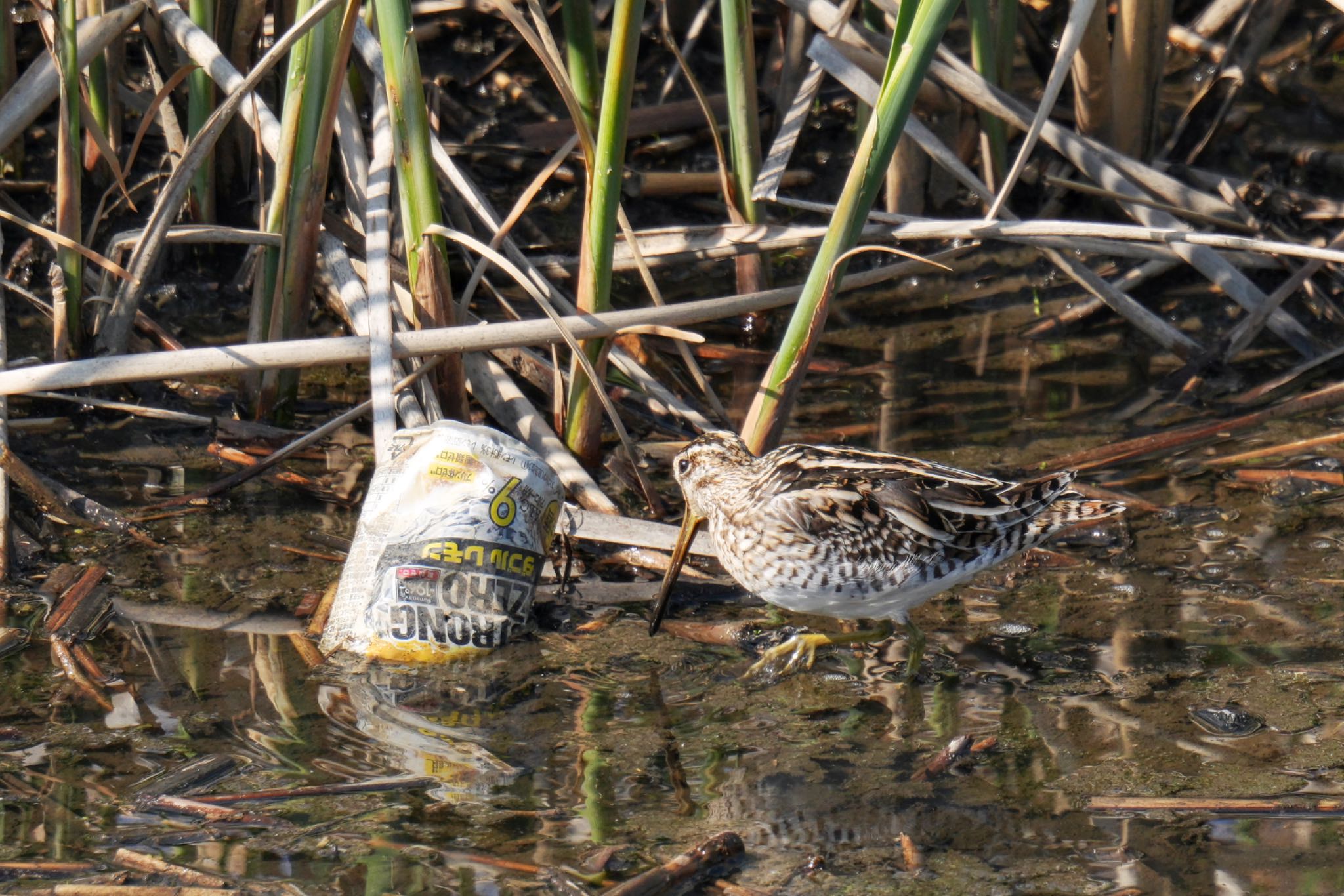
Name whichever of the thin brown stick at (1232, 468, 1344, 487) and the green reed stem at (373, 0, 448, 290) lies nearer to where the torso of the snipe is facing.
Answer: the green reed stem

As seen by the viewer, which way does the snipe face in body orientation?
to the viewer's left

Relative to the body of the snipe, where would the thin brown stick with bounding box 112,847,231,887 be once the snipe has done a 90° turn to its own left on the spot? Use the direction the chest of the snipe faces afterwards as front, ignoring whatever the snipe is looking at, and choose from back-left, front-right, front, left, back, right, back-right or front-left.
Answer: front-right

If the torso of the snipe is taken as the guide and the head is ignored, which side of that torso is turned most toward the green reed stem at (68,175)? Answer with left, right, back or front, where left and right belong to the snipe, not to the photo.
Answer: front

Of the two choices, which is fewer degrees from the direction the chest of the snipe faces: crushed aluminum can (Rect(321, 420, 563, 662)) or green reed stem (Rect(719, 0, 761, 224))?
the crushed aluminum can

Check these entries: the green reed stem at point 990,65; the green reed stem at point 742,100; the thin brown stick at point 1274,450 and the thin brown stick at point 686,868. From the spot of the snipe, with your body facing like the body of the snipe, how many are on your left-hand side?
1

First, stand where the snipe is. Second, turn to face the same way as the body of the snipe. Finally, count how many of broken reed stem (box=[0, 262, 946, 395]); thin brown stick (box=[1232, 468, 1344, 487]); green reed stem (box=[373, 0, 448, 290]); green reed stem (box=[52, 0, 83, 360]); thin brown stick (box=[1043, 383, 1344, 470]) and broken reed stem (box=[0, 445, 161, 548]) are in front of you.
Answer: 4

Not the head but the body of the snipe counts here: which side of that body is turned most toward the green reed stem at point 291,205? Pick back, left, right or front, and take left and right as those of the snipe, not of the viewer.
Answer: front

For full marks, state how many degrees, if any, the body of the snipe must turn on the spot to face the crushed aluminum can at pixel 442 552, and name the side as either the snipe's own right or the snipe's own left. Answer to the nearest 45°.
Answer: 0° — it already faces it

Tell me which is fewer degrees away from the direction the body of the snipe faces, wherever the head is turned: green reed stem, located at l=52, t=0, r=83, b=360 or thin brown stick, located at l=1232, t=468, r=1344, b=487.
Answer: the green reed stem

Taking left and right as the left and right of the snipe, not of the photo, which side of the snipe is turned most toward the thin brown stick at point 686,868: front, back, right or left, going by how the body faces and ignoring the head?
left

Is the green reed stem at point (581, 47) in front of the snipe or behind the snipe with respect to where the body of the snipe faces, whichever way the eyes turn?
in front

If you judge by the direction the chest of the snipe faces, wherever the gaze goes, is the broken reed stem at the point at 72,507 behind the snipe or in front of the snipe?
in front

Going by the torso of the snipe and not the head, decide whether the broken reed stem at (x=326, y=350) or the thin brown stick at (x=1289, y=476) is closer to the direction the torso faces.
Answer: the broken reed stem

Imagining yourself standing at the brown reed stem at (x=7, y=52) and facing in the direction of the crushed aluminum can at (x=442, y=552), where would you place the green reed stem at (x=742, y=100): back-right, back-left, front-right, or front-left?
front-left

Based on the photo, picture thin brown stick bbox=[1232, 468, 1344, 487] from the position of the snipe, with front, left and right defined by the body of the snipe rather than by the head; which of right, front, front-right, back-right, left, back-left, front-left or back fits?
back-right

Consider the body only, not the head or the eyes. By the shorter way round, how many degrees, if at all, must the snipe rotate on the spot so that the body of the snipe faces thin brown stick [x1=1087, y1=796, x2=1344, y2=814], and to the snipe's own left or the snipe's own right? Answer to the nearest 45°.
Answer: approximately 135° to the snipe's own left
